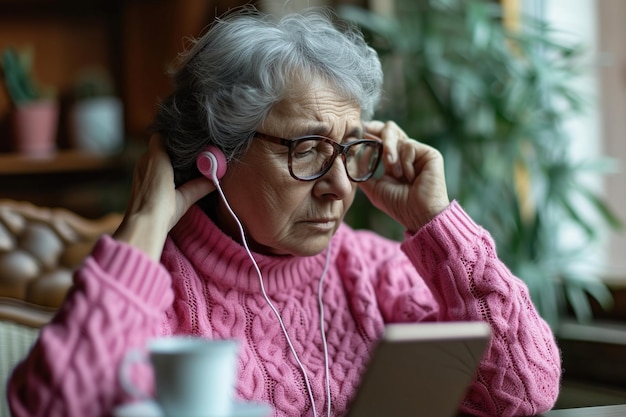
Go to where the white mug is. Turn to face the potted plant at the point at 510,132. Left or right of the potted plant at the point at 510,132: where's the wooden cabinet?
left

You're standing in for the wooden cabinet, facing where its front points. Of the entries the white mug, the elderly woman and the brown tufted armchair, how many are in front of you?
3

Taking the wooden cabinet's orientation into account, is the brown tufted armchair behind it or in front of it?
in front

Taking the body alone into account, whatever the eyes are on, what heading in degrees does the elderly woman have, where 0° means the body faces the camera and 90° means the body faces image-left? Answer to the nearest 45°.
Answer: approximately 315°

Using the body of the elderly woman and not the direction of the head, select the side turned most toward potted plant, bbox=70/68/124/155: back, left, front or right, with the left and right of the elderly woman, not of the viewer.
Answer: back

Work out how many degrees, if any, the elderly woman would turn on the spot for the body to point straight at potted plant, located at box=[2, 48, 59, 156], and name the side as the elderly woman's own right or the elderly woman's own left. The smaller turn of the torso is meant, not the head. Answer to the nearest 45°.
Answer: approximately 180°

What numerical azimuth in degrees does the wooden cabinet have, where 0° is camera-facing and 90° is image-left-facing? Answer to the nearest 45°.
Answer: approximately 0°

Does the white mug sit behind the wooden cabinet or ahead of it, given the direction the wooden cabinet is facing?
ahead

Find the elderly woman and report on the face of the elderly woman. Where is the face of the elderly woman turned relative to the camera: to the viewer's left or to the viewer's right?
to the viewer's right

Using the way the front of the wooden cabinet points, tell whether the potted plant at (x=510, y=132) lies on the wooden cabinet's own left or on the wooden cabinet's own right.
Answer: on the wooden cabinet's own left
